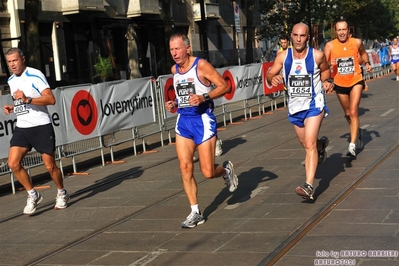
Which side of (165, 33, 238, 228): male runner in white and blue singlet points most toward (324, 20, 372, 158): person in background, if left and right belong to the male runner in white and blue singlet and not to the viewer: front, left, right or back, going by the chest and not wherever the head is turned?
back

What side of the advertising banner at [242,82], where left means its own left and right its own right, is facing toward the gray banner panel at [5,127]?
right

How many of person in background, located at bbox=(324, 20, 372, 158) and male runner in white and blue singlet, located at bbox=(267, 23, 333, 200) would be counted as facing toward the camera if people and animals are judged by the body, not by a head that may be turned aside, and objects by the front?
2

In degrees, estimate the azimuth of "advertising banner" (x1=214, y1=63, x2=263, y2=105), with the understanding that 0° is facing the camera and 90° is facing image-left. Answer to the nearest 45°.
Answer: approximately 315°

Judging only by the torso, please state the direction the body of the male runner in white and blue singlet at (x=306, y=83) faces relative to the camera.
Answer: toward the camera

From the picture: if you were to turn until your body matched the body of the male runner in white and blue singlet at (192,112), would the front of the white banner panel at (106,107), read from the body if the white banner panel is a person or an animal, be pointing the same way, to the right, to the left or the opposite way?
to the left

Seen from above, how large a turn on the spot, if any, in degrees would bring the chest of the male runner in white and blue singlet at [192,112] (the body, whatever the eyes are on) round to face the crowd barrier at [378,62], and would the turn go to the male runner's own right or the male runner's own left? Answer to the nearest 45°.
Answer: approximately 135° to the male runner's own right

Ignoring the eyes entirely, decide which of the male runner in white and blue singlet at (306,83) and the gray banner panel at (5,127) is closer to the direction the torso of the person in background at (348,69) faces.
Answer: the male runner in white and blue singlet

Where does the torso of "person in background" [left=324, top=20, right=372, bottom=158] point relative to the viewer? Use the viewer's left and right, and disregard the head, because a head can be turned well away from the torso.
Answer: facing the viewer

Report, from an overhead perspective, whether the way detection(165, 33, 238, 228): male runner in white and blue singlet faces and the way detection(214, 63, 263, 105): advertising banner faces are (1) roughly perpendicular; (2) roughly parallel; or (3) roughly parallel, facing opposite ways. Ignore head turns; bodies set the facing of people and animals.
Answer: roughly perpendicular

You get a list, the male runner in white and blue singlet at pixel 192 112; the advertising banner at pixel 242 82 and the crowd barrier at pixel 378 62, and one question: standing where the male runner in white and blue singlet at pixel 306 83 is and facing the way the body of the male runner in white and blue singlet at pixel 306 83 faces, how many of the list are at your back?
2

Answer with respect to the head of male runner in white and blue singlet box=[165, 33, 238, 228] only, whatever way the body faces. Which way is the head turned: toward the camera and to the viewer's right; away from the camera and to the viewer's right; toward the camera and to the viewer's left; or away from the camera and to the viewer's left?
toward the camera and to the viewer's left

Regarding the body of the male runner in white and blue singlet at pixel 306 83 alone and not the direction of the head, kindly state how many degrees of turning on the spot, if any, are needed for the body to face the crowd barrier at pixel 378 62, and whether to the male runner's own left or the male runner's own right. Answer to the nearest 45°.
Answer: approximately 180°

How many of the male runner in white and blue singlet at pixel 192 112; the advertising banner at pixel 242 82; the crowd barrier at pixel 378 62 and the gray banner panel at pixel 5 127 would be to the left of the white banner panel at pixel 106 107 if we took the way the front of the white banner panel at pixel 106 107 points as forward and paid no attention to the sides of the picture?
2

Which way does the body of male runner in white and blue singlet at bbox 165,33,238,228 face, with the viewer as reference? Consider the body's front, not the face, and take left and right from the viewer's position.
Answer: facing the viewer and to the left of the viewer
